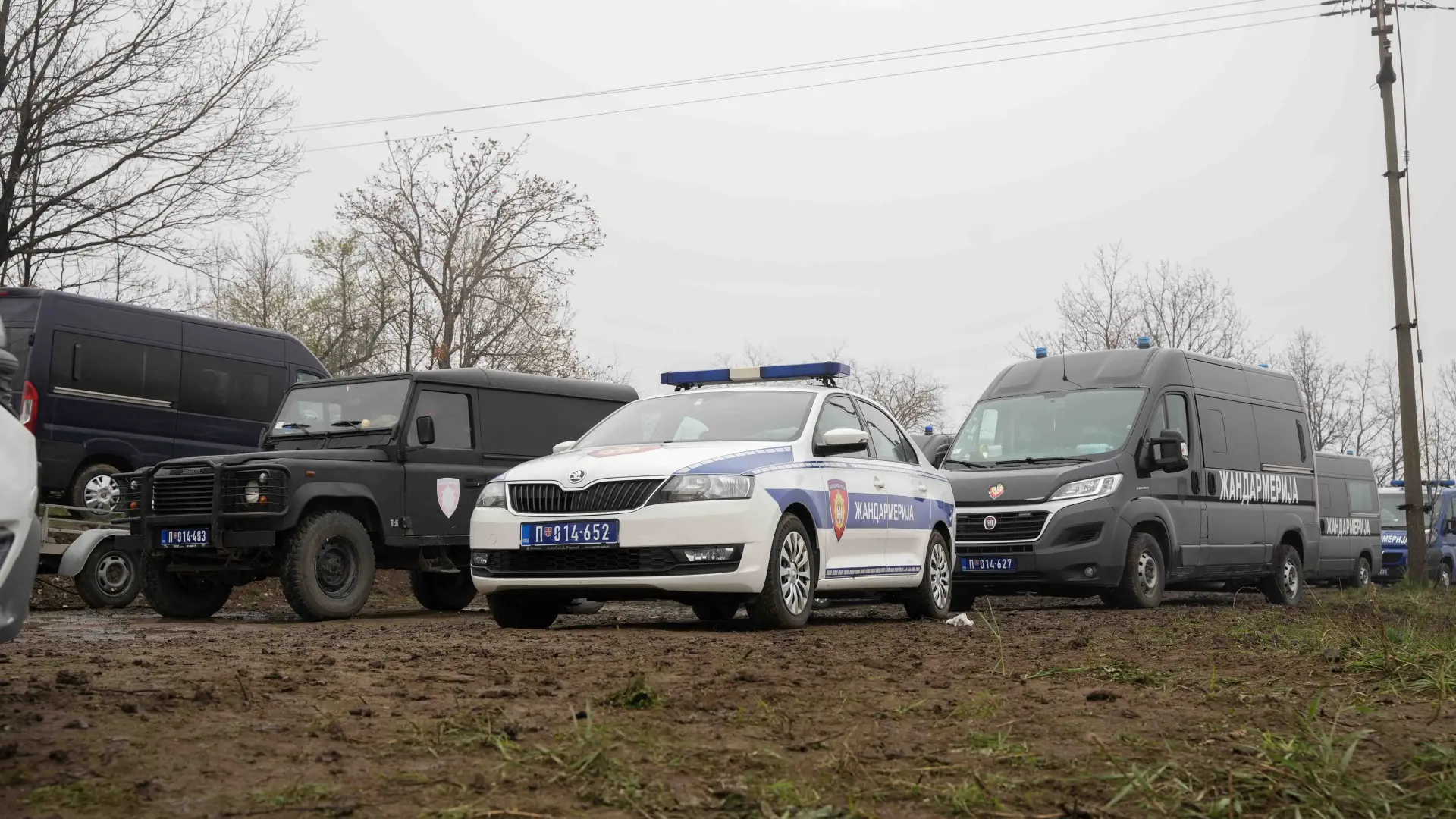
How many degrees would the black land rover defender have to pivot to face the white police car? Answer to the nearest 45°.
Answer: approximately 90° to its left

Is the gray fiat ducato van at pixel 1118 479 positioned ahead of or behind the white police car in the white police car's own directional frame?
behind

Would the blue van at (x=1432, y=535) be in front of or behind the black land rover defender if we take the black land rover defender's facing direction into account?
behind

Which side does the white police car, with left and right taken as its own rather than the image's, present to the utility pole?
back

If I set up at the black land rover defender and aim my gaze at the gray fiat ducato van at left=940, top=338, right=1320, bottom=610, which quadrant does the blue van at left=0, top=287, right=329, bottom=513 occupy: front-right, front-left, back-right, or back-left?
back-left

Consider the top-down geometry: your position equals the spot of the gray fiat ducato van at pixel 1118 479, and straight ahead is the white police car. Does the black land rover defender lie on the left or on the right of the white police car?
right

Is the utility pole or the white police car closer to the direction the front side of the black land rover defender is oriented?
the white police car

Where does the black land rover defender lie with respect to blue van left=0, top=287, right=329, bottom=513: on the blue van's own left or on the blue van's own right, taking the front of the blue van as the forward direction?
on the blue van's own right

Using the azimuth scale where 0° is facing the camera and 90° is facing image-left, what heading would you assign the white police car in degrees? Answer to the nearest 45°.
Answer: approximately 45°

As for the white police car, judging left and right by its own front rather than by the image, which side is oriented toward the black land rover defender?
right
